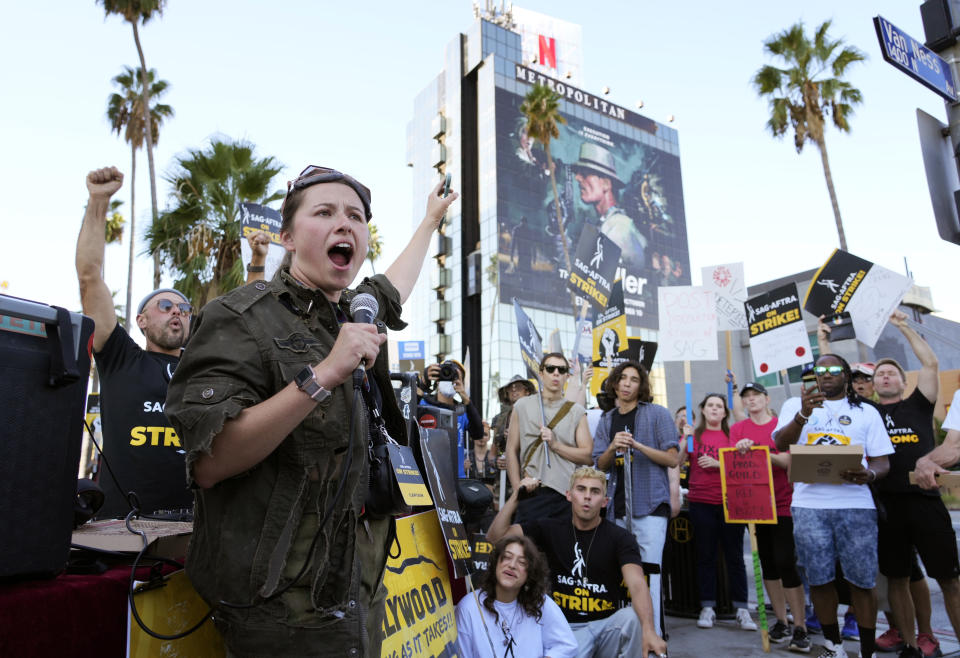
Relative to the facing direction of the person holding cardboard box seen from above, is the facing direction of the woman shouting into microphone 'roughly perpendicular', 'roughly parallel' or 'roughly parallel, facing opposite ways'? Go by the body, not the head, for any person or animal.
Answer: roughly perpendicular

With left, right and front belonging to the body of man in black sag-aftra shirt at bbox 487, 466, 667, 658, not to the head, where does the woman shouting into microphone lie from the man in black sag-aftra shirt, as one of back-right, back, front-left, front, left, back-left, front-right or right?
front

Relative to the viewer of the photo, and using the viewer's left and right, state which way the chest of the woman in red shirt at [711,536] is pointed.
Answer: facing the viewer

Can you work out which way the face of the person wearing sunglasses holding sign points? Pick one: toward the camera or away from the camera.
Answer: toward the camera

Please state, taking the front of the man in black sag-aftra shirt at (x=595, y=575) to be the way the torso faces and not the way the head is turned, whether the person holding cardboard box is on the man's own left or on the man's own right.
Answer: on the man's own left

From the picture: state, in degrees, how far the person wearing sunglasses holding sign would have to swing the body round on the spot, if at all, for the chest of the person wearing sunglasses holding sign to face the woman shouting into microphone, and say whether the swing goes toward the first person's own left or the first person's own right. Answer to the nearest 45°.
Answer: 0° — they already face them

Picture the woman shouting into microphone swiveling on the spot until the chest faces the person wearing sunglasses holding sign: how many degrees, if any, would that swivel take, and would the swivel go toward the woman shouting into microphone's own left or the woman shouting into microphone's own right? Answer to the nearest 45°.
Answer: approximately 90° to the woman shouting into microphone's own left

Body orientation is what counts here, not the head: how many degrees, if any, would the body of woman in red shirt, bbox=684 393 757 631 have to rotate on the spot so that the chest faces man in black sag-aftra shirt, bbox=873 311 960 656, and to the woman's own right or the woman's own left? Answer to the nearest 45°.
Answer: approximately 45° to the woman's own left

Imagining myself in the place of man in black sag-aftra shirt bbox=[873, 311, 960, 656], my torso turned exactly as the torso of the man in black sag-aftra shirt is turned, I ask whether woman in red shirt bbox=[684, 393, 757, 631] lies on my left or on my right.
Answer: on my right

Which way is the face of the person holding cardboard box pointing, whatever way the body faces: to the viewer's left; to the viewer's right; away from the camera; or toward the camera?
toward the camera

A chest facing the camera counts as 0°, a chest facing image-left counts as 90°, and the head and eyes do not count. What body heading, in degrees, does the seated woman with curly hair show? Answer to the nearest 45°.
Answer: approximately 0°

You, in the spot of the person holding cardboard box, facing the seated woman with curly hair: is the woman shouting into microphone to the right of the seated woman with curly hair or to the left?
left

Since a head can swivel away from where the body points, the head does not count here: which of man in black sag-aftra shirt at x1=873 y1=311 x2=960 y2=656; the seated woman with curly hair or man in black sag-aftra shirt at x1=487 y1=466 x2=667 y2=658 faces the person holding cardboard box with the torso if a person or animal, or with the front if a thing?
man in black sag-aftra shirt at x1=873 y1=311 x2=960 y2=656

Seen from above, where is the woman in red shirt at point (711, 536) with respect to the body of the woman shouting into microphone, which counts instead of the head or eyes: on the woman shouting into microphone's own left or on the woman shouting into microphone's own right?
on the woman shouting into microphone's own left

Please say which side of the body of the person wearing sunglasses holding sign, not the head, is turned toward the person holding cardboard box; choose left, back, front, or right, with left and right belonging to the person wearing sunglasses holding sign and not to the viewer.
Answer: left

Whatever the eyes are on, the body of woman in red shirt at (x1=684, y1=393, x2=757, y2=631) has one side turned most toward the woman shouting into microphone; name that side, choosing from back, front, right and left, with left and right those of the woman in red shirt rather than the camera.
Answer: front
